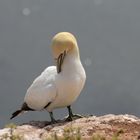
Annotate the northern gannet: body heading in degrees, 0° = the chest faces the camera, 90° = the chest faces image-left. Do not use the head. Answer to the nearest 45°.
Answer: approximately 315°
